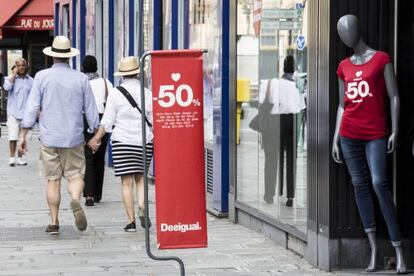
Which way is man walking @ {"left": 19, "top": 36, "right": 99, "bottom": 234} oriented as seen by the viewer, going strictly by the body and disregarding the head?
away from the camera

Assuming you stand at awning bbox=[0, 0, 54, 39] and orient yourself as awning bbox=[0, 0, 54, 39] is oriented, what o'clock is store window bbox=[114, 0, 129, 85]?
The store window is roughly at 12 o'clock from the awning.

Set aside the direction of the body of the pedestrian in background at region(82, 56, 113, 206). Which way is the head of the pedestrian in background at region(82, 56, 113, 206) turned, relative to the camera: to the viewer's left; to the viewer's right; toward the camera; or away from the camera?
away from the camera

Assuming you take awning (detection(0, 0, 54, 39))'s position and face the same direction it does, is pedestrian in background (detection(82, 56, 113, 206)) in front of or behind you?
in front

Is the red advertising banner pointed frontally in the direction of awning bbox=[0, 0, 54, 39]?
no

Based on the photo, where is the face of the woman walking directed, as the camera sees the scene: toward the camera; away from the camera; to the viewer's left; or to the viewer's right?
away from the camera

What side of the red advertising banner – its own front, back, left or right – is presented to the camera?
front

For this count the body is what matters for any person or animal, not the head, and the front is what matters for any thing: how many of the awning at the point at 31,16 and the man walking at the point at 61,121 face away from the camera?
1

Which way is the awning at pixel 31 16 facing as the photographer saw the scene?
facing the viewer

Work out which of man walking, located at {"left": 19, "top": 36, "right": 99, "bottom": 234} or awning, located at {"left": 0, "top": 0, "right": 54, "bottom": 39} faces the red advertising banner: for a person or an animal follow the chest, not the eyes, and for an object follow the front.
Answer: the awning

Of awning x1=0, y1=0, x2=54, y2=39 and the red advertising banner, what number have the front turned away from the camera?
0

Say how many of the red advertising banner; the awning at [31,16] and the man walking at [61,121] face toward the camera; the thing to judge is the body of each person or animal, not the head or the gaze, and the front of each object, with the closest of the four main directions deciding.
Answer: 2

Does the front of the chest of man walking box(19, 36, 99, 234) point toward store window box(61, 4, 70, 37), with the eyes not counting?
yes

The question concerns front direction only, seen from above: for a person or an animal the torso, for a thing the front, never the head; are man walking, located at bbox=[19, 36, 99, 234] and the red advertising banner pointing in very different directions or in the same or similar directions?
very different directions

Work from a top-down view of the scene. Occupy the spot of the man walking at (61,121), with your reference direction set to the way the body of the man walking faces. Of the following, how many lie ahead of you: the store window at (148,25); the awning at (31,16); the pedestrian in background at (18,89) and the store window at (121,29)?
4
